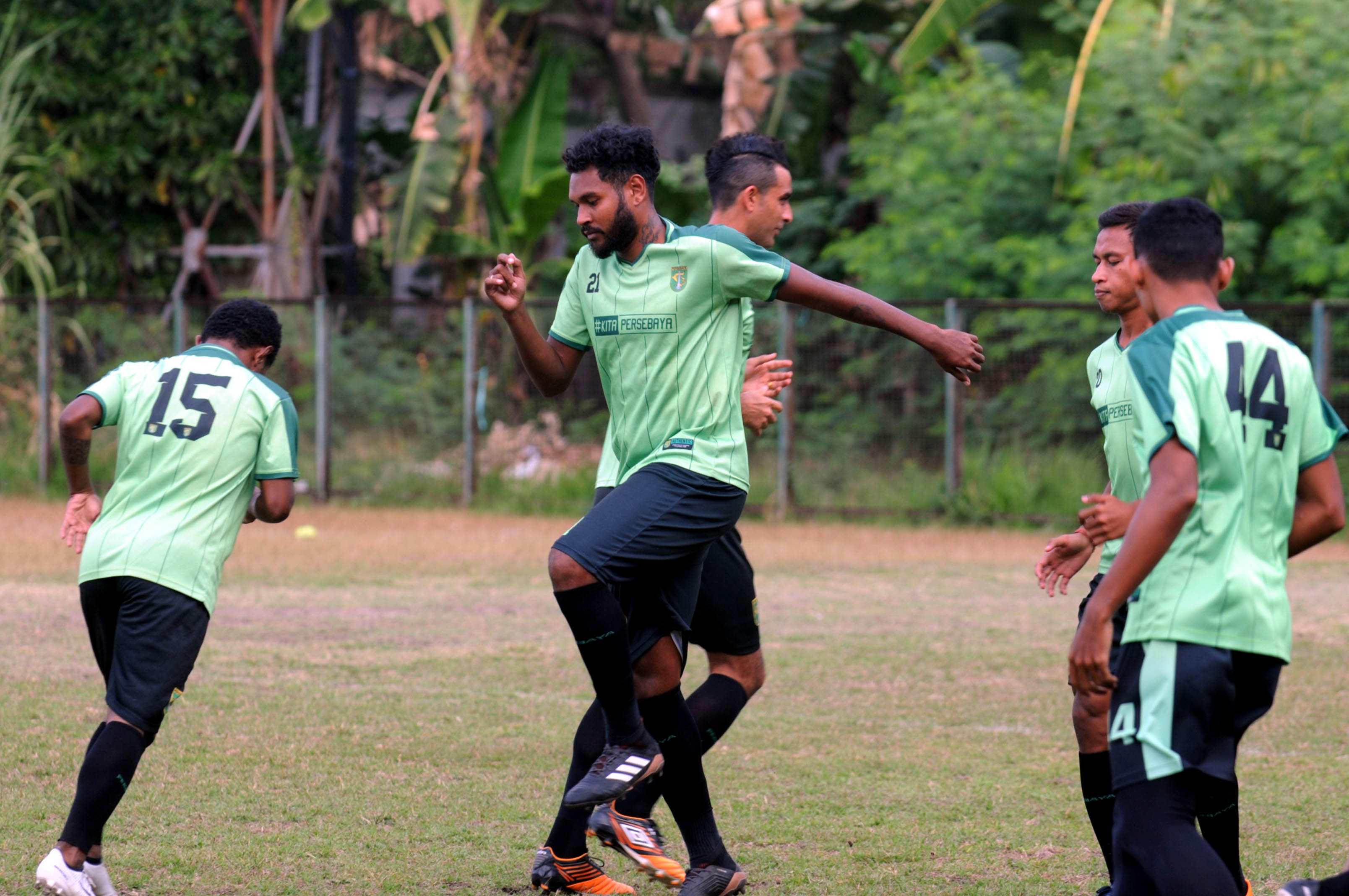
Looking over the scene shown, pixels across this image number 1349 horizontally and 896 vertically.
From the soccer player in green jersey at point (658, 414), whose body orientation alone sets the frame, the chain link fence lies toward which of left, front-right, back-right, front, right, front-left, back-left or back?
back-right

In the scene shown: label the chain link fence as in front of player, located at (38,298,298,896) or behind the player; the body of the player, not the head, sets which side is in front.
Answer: in front

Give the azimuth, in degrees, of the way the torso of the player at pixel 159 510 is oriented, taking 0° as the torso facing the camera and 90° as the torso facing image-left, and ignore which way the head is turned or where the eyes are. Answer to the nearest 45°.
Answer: approximately 225°

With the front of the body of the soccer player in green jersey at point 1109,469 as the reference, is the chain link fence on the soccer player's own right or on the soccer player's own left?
on the soccer player's own right

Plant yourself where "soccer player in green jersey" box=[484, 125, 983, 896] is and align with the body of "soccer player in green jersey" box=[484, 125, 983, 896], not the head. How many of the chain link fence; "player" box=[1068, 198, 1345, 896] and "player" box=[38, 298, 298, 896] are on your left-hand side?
1

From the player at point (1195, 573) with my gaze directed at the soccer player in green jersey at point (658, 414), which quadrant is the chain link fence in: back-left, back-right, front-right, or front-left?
front-right

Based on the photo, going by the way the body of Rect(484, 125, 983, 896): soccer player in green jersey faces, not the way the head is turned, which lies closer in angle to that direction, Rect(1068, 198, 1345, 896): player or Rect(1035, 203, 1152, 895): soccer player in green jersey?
the player

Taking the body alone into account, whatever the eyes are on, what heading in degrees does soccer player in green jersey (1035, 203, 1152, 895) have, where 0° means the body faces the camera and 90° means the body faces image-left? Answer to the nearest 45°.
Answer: approximately 45°

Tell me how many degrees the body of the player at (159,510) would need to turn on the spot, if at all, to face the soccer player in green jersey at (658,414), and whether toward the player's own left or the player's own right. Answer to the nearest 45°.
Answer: approximately 45° to the player's own right

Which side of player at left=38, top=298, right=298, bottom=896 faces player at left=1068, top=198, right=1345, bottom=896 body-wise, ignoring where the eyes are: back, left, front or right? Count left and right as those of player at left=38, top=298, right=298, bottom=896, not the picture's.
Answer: right

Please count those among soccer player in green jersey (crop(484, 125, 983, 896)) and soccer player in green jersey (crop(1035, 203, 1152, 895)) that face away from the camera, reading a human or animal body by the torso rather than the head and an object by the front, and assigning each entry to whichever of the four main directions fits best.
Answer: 0

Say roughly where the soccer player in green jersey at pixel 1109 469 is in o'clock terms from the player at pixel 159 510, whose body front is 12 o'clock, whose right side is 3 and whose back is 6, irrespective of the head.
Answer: The soccer player in green jersey is roughly at 2 o'clock from the player.

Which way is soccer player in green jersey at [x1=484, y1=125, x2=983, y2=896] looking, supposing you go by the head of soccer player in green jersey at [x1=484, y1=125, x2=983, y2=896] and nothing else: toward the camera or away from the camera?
toward the camera

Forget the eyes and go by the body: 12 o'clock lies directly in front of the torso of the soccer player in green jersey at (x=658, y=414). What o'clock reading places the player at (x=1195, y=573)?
The player is roughly at 9 o'clock from the soccer player in green jersey.

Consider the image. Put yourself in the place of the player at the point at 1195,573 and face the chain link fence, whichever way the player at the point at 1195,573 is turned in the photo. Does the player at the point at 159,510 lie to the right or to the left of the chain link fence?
left

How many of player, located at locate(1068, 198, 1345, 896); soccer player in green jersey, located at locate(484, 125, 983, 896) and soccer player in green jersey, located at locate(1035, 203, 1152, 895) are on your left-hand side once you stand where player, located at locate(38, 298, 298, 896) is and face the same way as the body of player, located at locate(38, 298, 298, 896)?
0
